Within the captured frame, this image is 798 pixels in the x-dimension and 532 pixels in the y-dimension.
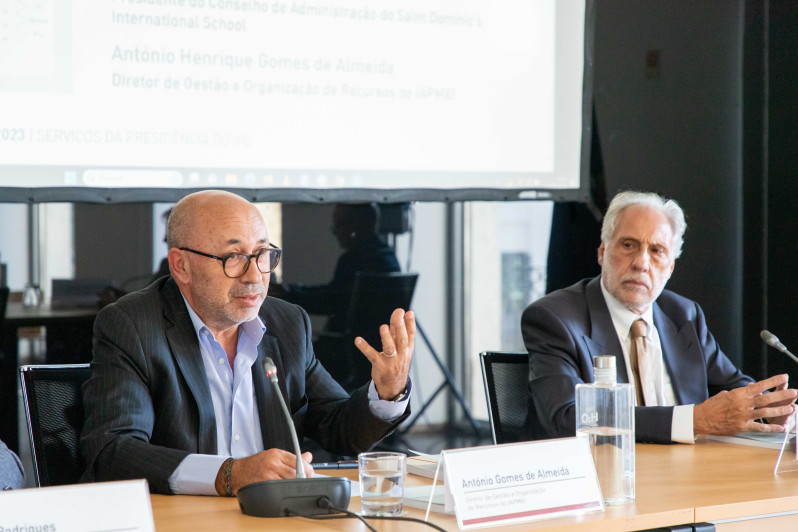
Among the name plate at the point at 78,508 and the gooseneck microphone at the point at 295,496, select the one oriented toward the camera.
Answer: the name plate

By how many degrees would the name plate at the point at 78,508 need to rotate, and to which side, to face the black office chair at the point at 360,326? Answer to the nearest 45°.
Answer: approximately 135° to its left

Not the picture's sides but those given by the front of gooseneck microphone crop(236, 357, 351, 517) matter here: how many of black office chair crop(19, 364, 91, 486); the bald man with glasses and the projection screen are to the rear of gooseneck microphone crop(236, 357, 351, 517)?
0

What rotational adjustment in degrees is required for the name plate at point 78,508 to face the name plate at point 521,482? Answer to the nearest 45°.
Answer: approximately 90° to its left

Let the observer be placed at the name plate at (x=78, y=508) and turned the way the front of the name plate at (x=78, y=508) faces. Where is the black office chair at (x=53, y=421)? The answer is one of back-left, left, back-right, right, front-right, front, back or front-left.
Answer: back

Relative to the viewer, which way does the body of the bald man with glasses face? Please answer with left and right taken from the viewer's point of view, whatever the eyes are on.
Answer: facing the viewer and to the right of the viewer

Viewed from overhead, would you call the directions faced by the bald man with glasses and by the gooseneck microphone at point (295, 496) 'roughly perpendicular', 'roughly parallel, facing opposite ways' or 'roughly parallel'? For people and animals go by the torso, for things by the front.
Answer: roughly parallel, facing opposite ways

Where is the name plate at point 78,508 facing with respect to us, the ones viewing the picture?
facing the viewer

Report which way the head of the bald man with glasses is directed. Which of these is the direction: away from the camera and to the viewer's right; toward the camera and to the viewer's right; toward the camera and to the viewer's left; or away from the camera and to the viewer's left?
toward the camera and to the viewer's right

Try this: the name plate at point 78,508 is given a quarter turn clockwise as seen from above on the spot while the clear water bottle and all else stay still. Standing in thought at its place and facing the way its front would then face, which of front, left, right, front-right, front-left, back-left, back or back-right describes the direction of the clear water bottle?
back

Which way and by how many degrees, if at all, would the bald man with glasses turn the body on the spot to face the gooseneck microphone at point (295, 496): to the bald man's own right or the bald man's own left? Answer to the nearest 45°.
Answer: approximately 45° to the bald man's own right

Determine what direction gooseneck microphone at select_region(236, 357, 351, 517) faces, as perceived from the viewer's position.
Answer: facing away from the viewer and to the left of the viewer

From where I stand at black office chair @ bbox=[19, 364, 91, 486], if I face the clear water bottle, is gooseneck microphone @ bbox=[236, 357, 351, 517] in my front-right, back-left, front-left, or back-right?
front-right
